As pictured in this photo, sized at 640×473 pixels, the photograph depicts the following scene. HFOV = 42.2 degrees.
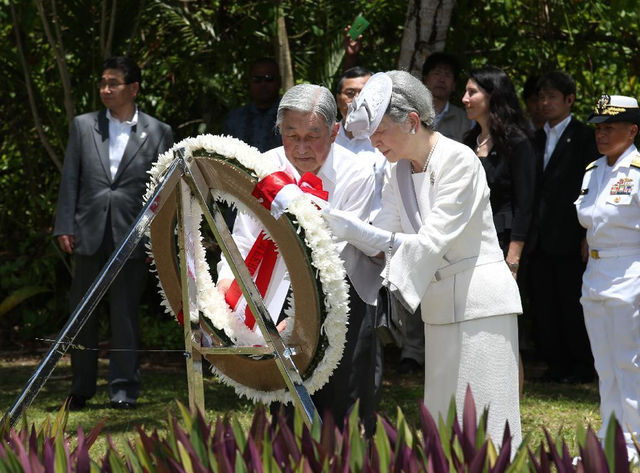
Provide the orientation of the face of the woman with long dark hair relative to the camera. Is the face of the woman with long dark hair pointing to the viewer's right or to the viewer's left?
to the viewer's left

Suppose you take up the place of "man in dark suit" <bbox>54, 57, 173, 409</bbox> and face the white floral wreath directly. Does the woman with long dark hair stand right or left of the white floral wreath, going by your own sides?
left

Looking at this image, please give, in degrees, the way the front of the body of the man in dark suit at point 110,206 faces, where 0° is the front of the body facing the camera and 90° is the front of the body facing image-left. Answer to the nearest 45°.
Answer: approximately 0°

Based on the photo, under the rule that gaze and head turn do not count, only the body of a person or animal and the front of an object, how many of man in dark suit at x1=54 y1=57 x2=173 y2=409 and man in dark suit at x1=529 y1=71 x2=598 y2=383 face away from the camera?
0

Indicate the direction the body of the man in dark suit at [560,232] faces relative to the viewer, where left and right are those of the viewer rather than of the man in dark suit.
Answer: facing the viewer and to the left of the viewer

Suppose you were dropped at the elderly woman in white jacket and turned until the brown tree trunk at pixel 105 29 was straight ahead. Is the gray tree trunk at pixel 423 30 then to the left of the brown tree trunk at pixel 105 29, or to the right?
right

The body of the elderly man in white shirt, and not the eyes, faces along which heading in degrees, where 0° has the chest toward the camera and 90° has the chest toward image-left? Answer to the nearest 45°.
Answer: approximately 45°

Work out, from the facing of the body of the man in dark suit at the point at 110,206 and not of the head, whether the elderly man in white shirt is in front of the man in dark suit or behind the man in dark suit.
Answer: in front

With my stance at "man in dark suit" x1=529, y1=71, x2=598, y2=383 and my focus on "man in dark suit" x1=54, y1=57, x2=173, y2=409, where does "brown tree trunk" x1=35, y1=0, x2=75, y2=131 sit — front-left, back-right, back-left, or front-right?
front-right

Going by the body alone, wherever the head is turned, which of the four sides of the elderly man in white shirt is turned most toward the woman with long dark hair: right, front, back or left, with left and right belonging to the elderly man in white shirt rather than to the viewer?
back

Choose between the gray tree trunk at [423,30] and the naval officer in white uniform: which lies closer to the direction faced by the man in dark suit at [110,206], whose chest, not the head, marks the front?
the naval officer in white uniform
